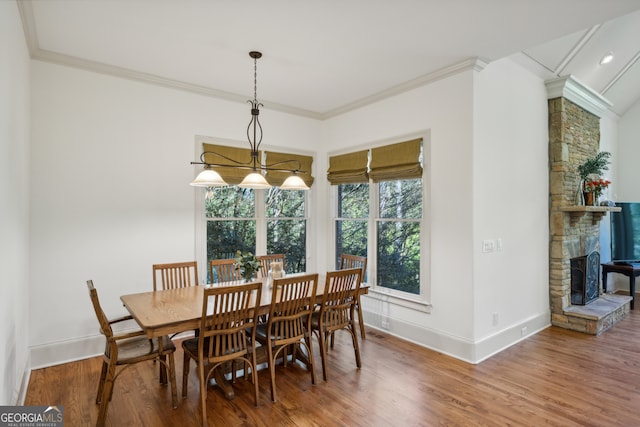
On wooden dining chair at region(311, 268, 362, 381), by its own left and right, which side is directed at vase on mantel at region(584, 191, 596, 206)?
right

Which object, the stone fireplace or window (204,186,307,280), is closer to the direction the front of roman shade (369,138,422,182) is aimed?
the window

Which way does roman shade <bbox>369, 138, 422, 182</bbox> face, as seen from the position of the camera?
facing the viewer and to the left of the viewer

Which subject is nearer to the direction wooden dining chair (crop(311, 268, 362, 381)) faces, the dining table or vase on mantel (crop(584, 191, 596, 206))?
the dining table

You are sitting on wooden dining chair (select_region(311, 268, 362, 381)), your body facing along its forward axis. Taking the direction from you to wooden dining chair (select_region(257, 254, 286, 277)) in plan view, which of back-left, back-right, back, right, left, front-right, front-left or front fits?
front

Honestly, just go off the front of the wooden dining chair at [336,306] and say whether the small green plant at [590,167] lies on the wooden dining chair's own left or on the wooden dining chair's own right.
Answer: on the wooden dining chair's own right

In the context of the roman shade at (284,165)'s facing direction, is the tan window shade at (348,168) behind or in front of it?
in front

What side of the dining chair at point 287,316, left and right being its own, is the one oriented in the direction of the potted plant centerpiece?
front

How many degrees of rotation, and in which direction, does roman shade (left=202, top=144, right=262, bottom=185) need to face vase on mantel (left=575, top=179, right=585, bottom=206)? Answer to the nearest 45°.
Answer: approximately 45° to its left

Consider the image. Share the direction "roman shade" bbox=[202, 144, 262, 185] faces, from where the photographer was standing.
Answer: facing the viewer and to the right of the viewer

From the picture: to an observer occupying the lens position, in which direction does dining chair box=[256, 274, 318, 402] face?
facing away from the viewer and to the left of the viewer

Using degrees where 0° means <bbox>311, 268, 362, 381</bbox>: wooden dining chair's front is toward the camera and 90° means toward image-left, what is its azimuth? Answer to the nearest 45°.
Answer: approximately 135°

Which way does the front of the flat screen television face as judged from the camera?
facing the viewer
